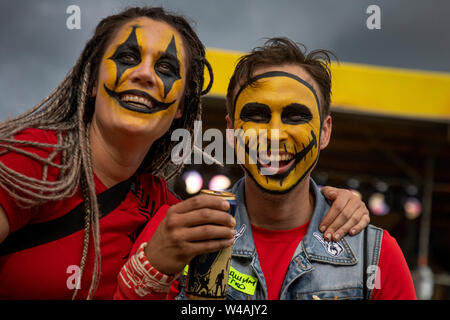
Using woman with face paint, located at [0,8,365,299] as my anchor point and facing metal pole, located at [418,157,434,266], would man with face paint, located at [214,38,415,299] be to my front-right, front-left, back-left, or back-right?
front-right

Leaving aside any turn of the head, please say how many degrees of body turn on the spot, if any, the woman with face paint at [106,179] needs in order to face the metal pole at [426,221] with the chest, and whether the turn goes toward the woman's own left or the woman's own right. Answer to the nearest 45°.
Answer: approximately 90° to the woman's own left

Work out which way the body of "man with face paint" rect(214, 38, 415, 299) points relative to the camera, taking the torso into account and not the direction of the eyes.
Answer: toward the camera

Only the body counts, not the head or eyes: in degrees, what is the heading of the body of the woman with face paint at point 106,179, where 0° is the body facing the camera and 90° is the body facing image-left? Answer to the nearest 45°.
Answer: approximately 315°

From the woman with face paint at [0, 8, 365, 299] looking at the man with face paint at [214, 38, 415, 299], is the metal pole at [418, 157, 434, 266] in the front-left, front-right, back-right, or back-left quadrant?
front-left

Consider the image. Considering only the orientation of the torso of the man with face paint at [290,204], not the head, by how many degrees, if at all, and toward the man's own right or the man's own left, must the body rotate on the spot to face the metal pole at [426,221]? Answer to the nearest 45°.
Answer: approximately 180°

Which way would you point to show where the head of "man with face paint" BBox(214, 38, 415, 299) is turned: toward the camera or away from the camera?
toward the camera

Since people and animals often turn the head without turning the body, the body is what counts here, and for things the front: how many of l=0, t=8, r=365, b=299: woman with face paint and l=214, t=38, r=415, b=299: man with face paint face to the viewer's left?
0
